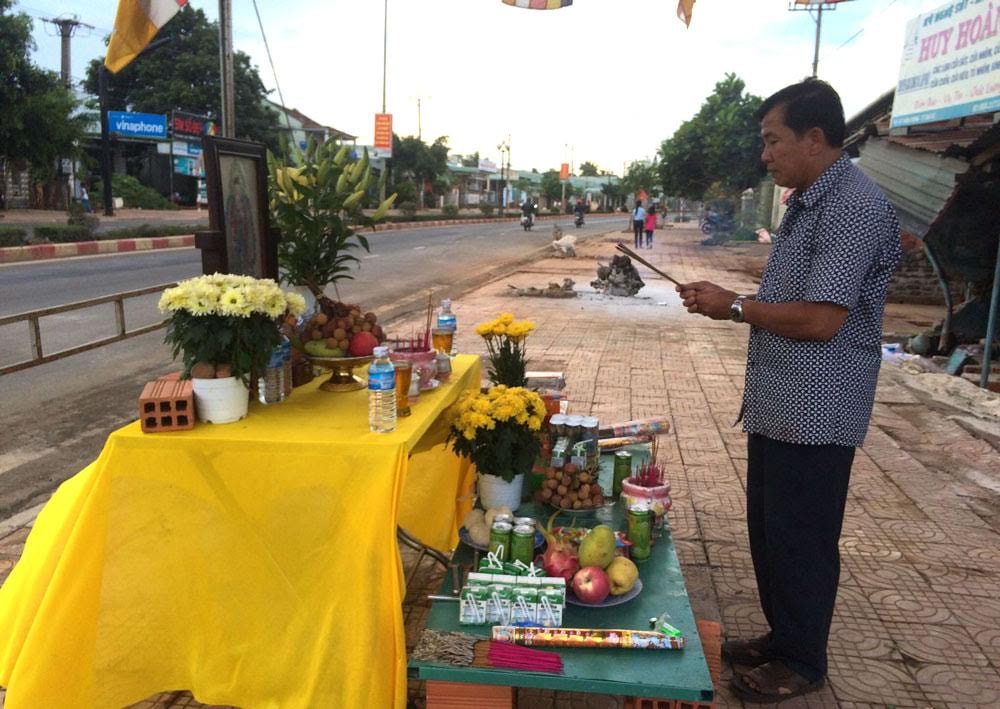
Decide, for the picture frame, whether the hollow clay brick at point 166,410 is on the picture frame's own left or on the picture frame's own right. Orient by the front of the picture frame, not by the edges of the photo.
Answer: on the picture frame's own right

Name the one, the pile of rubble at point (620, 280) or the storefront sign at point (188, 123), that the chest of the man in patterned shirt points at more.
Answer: the storefront sign

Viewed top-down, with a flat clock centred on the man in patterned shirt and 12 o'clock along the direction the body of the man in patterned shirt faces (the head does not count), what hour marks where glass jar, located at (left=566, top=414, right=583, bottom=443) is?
The glass jar is roughly at 1 o'clock from the man in patterned shirt.

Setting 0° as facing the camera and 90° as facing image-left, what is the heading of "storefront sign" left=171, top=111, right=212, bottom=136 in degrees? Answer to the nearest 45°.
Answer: approximately 315°

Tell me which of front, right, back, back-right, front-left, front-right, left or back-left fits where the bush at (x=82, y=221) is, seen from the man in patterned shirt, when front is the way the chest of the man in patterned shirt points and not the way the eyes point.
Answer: front-right

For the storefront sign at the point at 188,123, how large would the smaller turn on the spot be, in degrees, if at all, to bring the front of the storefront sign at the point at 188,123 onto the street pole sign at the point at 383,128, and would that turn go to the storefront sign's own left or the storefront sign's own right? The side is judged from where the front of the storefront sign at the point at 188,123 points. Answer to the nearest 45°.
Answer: approximately 45° to the storefront sign's own left

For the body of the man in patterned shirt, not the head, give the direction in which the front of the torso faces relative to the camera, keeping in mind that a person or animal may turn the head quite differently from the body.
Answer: to the viewer's left

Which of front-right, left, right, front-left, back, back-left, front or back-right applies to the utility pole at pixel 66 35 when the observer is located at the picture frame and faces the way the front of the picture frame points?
back-left

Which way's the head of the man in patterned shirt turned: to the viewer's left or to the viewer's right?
to the viewer's left

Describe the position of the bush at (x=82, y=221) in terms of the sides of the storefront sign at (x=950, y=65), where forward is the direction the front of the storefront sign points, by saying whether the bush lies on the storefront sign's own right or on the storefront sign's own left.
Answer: on the storefront sign's own right

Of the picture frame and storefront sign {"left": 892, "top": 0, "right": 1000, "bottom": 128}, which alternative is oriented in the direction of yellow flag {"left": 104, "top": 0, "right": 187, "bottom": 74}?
the storefront sign
